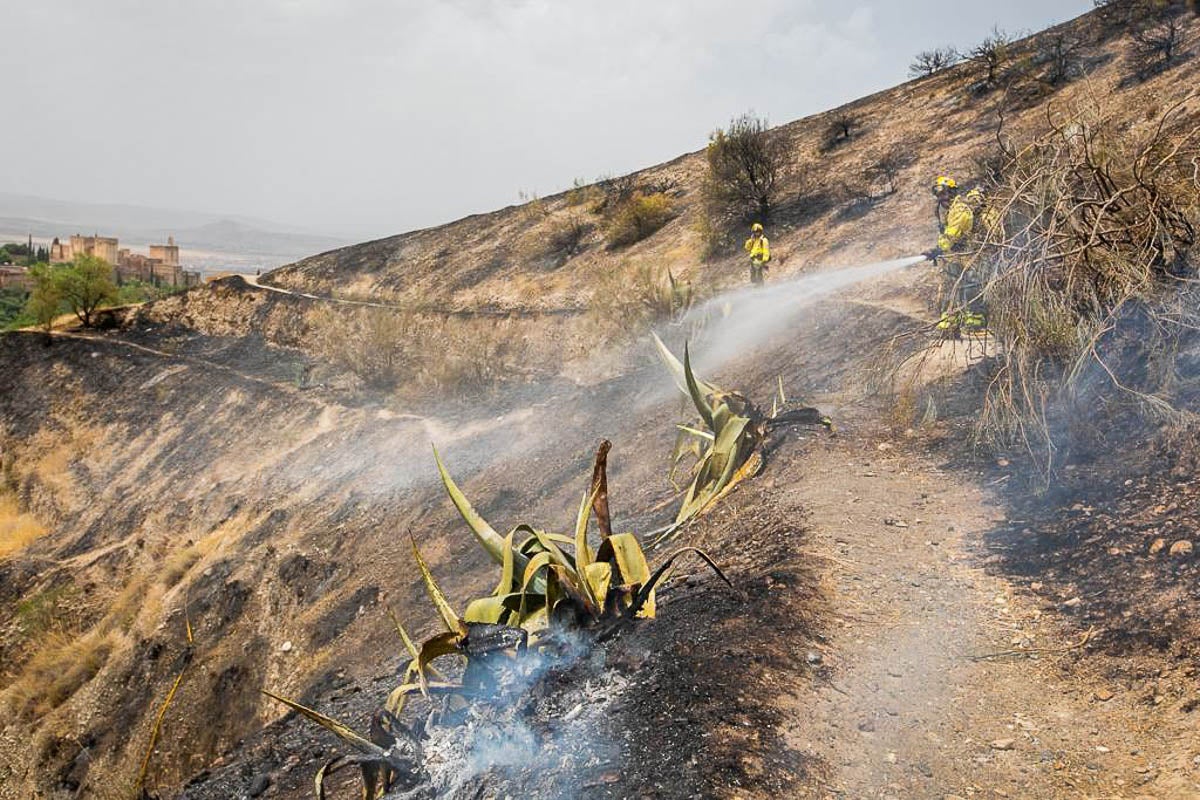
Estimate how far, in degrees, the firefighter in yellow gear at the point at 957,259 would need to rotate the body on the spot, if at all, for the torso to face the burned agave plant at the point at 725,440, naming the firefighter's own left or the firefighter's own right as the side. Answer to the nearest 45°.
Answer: approximately 45° to the firefighter's own left

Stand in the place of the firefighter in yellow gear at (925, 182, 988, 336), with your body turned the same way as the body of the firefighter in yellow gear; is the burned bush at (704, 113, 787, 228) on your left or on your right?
on your right

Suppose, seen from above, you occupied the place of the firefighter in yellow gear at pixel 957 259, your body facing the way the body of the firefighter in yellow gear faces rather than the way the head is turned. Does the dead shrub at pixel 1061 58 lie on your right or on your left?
on your right

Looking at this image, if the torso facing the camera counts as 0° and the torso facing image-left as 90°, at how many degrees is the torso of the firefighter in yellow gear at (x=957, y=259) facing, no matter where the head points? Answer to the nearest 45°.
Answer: approximately 90°

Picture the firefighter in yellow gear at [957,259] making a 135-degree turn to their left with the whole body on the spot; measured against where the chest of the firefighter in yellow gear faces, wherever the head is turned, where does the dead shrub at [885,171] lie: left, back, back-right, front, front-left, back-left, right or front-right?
back-left

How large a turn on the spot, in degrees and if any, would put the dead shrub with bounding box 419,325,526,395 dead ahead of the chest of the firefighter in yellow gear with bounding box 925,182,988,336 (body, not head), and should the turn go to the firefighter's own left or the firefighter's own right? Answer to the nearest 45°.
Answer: approximately 45° to the firefighter's own right

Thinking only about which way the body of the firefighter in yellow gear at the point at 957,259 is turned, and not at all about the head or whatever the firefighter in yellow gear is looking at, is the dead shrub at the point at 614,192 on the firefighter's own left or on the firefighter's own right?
on the firefighter's own right

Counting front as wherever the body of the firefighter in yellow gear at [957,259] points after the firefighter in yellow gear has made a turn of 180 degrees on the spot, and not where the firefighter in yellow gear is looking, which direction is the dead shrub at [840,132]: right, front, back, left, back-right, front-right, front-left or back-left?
left

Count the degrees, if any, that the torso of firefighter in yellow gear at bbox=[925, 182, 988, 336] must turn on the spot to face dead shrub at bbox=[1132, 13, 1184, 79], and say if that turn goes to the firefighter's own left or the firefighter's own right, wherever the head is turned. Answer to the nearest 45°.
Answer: approximately 90° to the firefighter's own right
